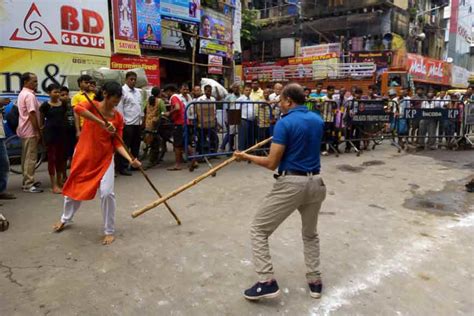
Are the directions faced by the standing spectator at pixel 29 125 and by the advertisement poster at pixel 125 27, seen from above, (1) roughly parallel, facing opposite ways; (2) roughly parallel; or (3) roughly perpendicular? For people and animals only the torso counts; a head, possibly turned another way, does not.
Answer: roughly perpendicular

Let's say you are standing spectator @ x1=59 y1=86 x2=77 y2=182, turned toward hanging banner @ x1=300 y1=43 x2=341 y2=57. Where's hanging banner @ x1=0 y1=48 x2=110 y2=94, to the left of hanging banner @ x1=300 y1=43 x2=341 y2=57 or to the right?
left

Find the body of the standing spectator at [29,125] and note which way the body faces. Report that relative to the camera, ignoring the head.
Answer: to the viewer's right

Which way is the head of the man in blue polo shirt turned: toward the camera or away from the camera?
away from the camera

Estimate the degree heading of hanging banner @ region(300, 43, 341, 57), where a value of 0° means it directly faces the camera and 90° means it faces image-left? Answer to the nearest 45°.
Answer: approximately 0°

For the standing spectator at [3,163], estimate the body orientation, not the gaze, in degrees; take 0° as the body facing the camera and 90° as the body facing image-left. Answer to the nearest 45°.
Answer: approximately 270°

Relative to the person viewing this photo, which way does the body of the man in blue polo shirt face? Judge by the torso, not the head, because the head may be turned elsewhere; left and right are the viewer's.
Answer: facing away from the viewer and to the left of the viewer

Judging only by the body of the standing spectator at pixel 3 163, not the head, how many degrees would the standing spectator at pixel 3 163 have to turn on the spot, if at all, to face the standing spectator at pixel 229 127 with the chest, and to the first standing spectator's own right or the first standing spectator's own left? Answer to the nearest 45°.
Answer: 0° — they already face them

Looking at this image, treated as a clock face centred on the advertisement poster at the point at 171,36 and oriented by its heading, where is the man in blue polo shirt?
The man in blue polo shirt is roughly at 12 o'clock from the advertisement poster.

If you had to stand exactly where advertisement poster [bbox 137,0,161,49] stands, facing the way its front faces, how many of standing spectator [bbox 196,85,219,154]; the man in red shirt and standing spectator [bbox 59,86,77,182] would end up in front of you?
3
